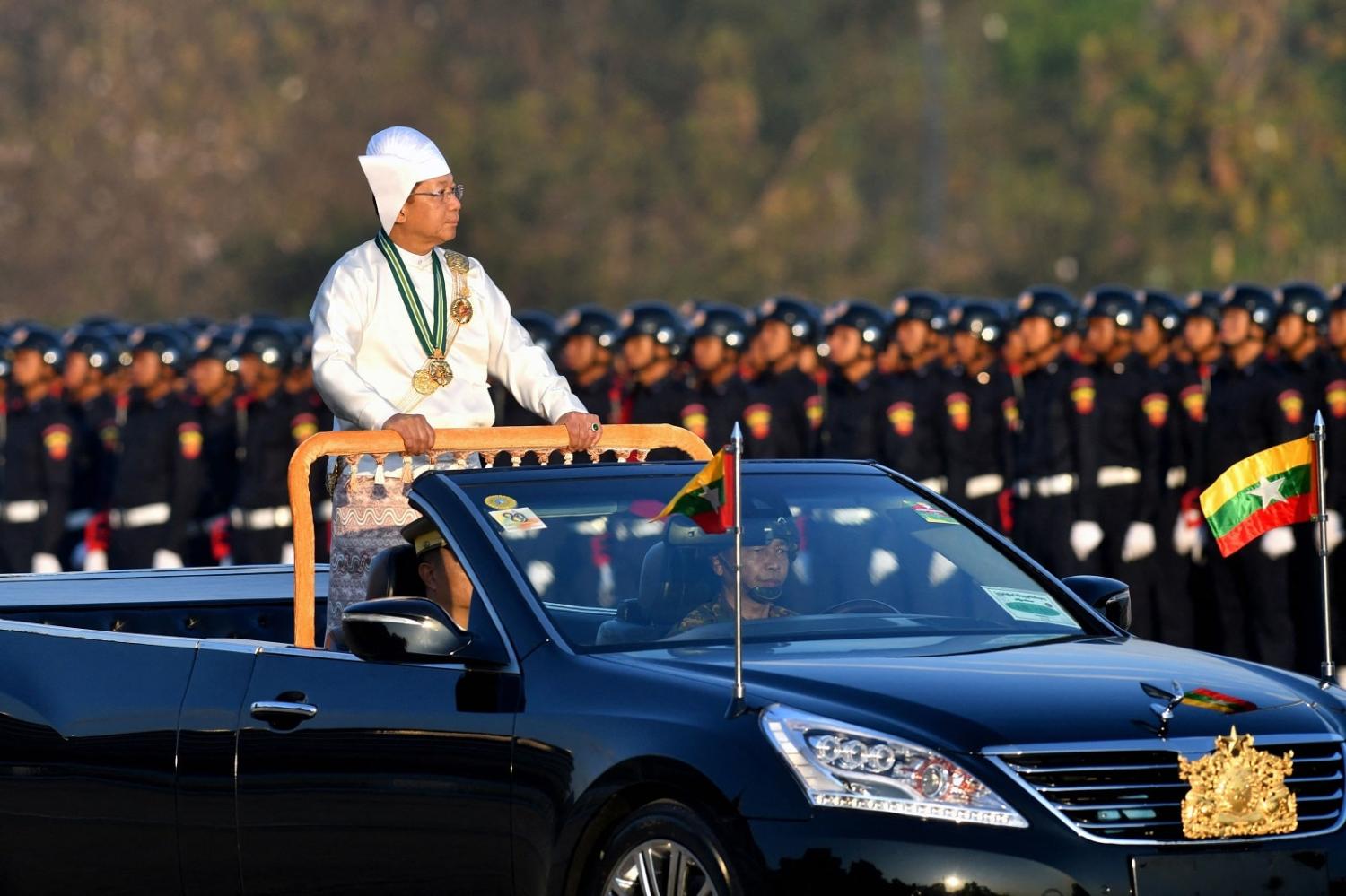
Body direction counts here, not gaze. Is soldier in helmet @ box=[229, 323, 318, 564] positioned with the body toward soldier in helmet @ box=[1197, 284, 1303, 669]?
no

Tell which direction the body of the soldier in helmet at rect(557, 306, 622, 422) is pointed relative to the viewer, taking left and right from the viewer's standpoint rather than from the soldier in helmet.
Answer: facing the viewer and to the left of the viewer

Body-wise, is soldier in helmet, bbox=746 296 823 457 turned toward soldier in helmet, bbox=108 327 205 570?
no

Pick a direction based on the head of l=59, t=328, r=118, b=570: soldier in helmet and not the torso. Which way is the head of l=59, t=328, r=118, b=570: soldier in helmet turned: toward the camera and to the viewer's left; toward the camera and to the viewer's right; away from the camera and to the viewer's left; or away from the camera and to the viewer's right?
toward the camera and to the viewer's left

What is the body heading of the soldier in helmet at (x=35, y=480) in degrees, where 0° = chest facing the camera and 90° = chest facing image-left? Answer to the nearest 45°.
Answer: approximately 45°

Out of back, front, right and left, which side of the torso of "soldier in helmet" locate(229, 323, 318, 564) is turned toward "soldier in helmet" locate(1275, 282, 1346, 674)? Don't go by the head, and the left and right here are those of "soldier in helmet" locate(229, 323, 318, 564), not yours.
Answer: left

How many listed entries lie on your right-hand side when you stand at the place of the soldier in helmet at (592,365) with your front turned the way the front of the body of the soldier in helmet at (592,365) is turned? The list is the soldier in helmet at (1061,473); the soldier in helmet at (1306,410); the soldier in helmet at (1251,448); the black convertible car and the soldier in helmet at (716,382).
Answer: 0

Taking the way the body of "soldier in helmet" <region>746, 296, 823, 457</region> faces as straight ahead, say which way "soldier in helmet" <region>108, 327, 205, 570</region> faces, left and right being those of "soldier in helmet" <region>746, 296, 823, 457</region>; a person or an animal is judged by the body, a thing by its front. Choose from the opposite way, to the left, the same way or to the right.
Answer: the same way

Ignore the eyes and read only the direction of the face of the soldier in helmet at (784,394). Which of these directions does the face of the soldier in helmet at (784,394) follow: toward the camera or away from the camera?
toward the camera

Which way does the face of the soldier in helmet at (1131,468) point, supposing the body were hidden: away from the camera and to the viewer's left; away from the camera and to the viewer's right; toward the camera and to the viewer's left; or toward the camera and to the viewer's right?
toward the camera and to the viewer's left

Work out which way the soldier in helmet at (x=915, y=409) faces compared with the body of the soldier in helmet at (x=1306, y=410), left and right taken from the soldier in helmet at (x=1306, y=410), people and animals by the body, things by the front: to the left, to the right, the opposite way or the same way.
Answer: the same way

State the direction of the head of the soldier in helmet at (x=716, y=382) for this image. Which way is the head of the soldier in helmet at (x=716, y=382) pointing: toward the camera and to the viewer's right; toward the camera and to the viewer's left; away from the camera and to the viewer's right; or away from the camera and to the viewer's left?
toward the camera and to the viewer's left

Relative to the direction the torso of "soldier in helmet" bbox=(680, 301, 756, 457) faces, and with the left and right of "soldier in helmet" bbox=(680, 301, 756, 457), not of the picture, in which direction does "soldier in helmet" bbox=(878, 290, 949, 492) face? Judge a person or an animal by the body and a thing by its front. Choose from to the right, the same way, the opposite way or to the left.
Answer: the same way

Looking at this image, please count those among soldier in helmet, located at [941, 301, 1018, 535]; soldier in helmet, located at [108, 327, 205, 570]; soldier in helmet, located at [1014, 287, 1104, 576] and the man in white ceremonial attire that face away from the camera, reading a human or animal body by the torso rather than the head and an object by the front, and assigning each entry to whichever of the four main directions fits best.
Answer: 0

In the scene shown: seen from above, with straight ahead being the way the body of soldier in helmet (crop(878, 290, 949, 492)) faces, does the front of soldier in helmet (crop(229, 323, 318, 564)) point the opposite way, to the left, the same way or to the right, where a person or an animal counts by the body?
the same way
